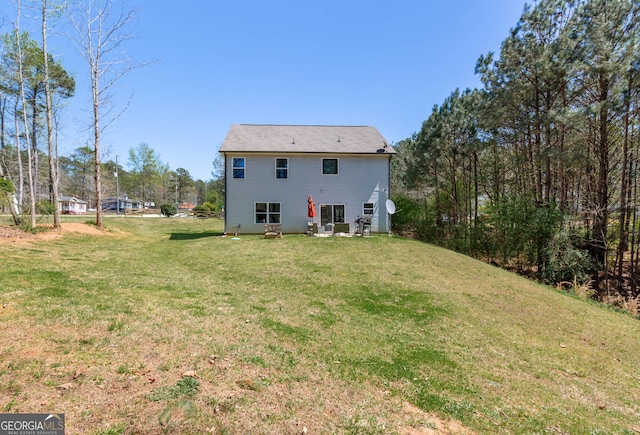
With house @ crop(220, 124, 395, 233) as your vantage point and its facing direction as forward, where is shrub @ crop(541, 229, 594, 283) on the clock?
The shrub is roughly at 4 o'clock from the house.

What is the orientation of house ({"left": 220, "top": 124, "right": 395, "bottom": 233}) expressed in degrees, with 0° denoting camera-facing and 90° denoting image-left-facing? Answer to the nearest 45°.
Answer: approximately 180°
